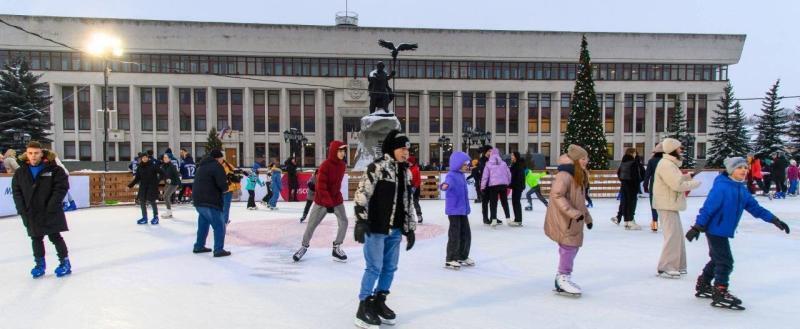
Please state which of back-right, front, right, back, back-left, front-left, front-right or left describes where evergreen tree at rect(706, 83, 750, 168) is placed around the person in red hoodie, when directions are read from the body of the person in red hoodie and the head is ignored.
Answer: left

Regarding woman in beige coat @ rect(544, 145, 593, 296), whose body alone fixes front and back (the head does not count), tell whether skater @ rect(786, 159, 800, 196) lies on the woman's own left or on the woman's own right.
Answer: on the woman's own left

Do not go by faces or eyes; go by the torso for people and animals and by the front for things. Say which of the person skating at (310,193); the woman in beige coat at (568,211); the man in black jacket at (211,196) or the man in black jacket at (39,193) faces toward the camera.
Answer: the man in black jacket at (39,193)

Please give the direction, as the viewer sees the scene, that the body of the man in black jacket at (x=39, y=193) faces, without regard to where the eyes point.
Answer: toward the camera
